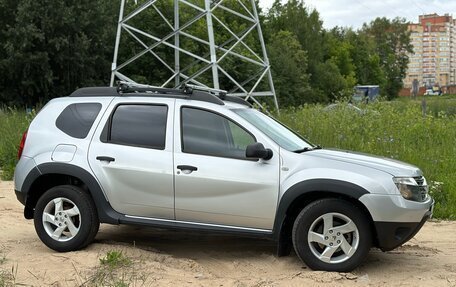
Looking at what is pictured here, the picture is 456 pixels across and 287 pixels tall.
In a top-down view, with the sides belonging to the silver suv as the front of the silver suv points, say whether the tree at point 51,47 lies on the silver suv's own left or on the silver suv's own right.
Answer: on the silver suv's own left

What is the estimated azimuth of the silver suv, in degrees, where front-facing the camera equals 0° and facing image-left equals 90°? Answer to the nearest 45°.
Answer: approximately 270°
